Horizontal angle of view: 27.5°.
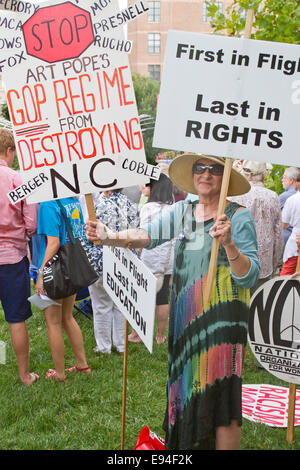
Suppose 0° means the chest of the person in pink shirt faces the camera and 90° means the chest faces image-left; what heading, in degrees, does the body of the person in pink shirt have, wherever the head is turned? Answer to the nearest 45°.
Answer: approximately 225°

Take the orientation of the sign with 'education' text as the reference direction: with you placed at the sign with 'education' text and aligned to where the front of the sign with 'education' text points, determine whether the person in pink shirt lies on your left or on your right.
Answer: on your right

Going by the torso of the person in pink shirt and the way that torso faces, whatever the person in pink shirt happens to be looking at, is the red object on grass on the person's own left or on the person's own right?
on the person's own right

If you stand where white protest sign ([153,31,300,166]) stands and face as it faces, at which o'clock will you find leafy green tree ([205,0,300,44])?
The leafy green tree is roughly at 6 o'clock from the white protest sign.
